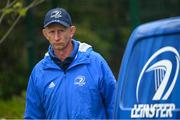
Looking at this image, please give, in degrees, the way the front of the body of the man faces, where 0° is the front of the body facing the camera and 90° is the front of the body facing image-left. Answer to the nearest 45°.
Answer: approximately 0°
